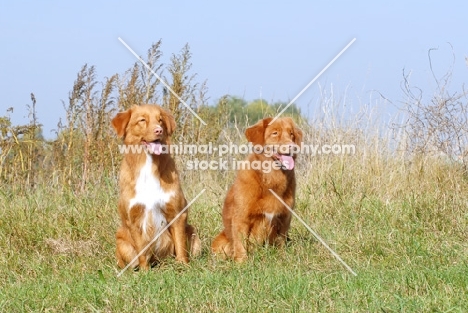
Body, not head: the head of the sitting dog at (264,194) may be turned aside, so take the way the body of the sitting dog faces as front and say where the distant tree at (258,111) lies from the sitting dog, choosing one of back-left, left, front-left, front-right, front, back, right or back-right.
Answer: back-left

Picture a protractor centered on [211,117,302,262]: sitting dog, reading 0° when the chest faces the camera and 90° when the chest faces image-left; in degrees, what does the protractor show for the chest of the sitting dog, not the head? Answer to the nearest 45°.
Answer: approximately 315°

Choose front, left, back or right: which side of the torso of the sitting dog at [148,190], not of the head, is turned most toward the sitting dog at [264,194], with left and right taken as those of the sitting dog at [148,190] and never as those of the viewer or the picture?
left

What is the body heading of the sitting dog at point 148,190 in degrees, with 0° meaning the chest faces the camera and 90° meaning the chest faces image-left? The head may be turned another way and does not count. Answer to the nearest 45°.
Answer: approximately 0°

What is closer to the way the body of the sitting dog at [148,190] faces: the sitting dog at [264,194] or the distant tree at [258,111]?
the sitting dog

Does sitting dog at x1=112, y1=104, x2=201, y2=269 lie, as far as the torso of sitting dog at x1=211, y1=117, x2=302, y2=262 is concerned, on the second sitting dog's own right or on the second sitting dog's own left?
on the second sitting dog's own right

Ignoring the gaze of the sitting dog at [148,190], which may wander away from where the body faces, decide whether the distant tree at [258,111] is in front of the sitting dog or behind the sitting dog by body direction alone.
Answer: behind
